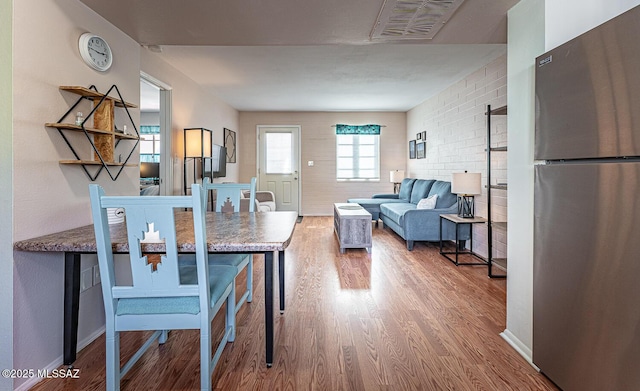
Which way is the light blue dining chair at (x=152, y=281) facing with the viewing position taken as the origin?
facing away from the viewer and to the right of the viewer

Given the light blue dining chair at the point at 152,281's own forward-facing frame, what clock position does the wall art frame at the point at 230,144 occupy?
The wall art frame is roughly at 11 o'clock from the light blue dining chair.

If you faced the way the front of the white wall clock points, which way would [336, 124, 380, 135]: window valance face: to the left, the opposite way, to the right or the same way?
to the right

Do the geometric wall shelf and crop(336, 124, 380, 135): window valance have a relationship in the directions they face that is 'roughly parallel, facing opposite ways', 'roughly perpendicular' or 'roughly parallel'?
roughly perpendicular

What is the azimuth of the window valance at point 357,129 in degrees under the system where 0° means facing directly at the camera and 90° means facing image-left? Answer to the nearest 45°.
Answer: approximately 0°

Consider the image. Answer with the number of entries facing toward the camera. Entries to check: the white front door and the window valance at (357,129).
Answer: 2

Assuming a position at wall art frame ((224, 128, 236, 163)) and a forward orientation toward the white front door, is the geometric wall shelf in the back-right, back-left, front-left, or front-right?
back-right

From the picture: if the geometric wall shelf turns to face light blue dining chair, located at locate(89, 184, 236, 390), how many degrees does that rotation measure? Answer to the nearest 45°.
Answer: approximately 45° to its right

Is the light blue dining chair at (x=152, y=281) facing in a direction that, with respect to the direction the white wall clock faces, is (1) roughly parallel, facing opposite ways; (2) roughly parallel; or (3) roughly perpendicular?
roughly perpendicular

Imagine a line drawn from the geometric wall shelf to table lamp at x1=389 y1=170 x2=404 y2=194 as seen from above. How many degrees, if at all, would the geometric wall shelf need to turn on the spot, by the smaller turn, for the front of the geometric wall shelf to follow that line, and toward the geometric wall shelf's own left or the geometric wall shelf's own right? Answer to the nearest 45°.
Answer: approximately 90° to the geometric wall shelf's own left
